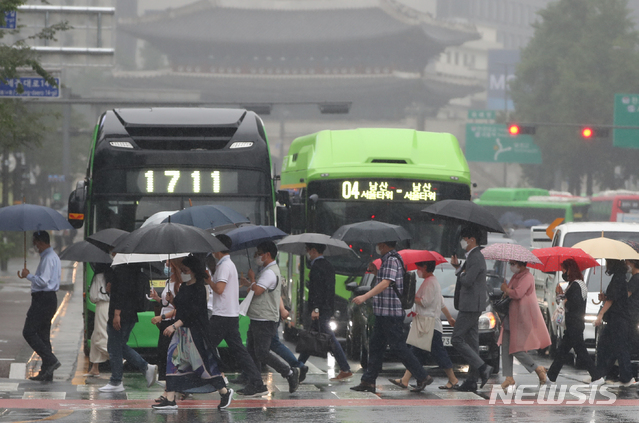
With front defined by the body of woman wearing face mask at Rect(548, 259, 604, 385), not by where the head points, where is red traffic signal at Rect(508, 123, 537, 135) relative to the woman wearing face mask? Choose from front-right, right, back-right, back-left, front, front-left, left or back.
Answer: right

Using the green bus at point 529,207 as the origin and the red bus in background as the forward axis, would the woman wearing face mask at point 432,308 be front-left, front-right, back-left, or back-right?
back-right

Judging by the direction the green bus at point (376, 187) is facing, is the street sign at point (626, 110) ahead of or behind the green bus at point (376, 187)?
behind

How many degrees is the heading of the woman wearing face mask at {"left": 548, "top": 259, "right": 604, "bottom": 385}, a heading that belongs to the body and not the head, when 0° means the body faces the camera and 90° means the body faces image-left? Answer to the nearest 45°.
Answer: approximately 90°

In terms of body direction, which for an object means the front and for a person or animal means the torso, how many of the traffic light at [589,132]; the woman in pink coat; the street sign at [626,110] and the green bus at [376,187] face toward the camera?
3

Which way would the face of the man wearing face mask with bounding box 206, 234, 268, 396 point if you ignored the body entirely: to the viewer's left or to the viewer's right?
to the viewer's left

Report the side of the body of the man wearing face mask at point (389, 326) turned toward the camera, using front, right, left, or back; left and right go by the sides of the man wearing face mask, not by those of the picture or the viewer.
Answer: left
